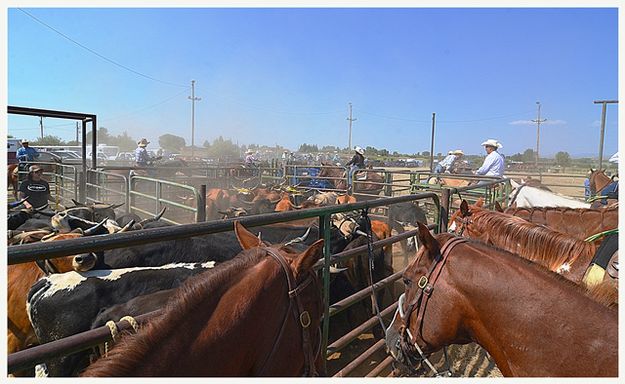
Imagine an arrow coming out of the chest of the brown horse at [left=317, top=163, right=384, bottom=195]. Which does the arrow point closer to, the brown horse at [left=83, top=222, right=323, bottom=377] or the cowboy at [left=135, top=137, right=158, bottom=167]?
the cowboy

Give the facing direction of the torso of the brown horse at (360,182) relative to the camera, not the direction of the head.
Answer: to the viewer's left

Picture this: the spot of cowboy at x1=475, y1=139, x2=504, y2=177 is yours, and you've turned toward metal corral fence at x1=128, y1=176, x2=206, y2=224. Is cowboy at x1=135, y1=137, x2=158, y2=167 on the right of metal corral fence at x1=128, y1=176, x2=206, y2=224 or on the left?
right

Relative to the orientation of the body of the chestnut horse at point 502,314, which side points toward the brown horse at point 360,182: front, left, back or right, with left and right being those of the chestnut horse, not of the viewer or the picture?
right

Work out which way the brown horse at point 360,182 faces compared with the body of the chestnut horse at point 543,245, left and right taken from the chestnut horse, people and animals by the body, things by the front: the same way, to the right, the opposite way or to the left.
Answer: the same way

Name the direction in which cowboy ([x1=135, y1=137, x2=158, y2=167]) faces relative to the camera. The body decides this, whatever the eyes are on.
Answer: to the viewer's right

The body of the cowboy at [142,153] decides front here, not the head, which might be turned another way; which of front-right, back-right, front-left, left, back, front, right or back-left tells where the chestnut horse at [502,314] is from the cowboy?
right

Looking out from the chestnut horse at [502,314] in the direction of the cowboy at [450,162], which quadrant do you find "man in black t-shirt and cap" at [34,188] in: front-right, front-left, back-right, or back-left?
front-left

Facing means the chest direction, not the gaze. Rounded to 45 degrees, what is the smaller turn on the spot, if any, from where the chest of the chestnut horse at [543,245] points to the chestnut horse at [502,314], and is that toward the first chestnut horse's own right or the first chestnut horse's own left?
approximately 90° to the first chestnut horse's own left

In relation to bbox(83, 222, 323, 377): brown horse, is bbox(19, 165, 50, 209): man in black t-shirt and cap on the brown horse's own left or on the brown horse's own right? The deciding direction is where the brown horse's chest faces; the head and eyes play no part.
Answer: on the brown horse's own left
